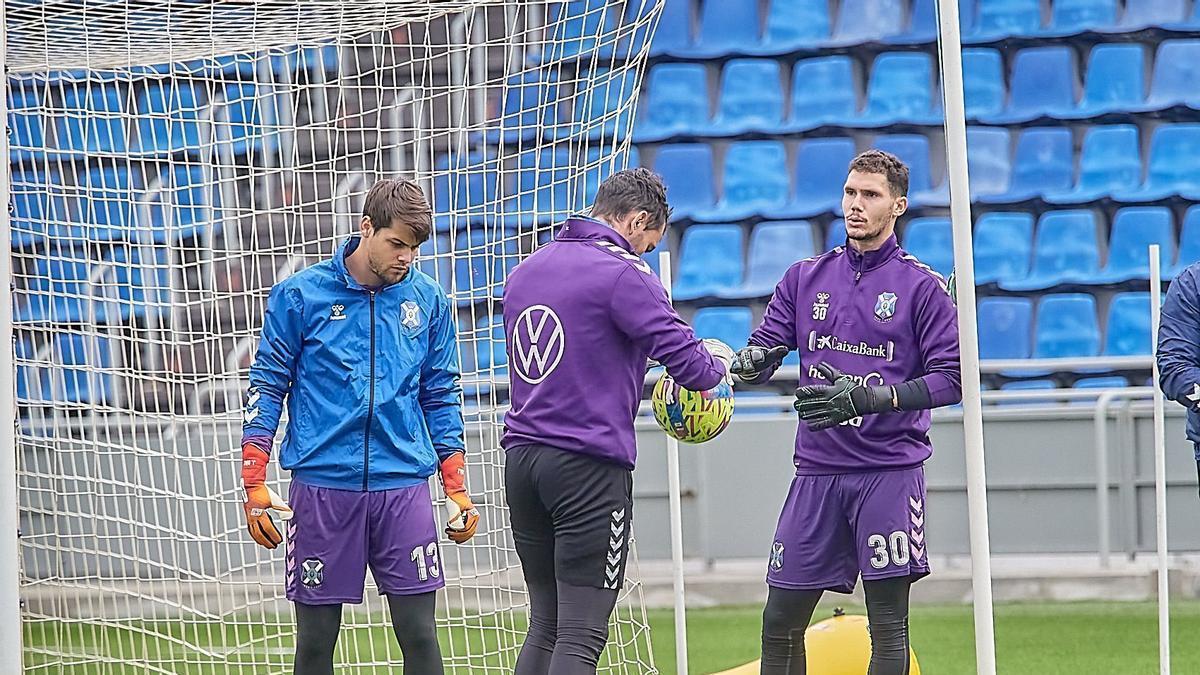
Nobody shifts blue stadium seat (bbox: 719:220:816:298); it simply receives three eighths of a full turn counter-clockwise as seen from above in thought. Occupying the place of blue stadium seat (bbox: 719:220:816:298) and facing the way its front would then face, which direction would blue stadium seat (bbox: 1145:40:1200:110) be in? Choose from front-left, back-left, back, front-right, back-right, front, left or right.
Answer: front

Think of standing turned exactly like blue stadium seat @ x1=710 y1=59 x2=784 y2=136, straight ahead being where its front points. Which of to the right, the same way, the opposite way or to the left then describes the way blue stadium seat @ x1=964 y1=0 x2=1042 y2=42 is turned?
the same way

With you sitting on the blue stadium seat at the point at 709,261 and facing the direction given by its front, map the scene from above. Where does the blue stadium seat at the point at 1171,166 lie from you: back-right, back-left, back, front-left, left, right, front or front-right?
back-left

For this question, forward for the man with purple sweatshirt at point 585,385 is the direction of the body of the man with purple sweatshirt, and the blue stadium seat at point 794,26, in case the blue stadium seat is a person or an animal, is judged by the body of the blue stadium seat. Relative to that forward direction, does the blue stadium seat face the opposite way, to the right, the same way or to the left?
the opposite way

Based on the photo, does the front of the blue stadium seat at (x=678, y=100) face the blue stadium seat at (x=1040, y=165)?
no

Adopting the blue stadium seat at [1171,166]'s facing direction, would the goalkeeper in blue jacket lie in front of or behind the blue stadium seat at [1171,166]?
in front

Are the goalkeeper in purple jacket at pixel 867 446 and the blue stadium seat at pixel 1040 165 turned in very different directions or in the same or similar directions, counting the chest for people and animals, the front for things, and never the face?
same or similar directions

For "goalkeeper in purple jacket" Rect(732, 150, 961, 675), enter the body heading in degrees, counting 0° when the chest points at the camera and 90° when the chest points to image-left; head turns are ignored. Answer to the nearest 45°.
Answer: approximately 45°

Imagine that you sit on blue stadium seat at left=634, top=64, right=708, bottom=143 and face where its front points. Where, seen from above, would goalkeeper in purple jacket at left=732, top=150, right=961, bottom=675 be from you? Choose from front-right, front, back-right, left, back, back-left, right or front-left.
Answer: front-left

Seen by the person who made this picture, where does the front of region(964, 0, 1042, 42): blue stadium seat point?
facing the viewer and to the left of the viewer

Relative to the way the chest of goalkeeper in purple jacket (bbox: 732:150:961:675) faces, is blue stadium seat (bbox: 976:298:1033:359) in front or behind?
behind

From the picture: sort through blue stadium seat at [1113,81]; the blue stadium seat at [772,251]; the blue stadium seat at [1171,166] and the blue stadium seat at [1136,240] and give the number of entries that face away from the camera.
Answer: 0
